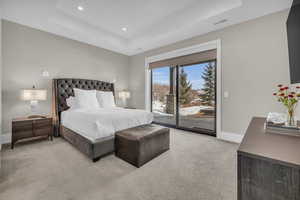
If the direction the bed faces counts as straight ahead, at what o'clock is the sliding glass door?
The sliding glass door is roughly at 10 o'clock from the bed.

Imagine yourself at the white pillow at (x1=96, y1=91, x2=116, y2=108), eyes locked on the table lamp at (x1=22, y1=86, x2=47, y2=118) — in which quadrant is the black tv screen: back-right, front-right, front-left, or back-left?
back-left

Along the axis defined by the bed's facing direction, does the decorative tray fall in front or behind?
in front

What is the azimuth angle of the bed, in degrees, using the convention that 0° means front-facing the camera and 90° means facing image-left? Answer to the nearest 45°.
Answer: approximately 315°

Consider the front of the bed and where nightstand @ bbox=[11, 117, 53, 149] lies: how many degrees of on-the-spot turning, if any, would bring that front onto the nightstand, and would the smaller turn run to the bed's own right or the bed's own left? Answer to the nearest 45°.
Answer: approximately 180°

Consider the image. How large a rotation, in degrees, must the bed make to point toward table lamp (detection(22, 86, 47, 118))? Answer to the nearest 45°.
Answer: approximately 180°

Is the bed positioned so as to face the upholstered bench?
yes

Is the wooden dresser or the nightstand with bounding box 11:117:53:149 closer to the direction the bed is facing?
the wooden dresser

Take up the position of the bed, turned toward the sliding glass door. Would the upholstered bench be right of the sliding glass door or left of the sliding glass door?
right

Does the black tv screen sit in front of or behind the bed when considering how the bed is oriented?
in front

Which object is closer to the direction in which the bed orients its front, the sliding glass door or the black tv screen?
the black tv screen

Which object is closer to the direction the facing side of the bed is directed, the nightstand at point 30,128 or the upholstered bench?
the upholstered bench
